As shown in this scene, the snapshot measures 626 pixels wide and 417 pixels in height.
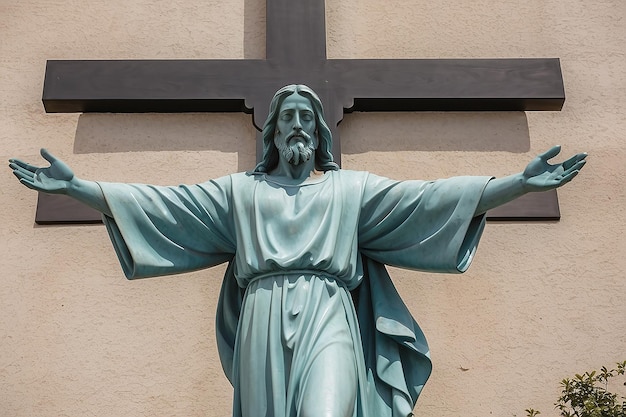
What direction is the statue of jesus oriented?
toward the camera
